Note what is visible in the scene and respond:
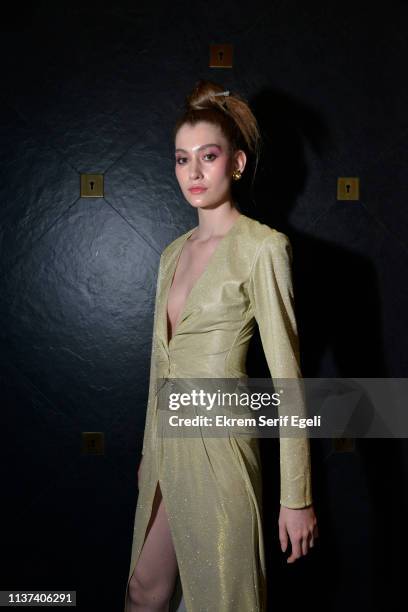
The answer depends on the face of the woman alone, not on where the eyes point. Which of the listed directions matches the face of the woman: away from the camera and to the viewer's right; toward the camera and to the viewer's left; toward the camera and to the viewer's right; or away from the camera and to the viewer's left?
toward the camera and to the viewer's left
